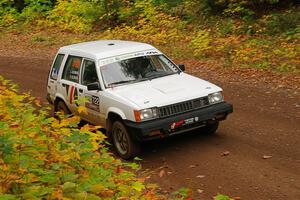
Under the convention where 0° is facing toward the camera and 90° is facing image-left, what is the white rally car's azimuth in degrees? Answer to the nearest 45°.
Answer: approximately 315°
